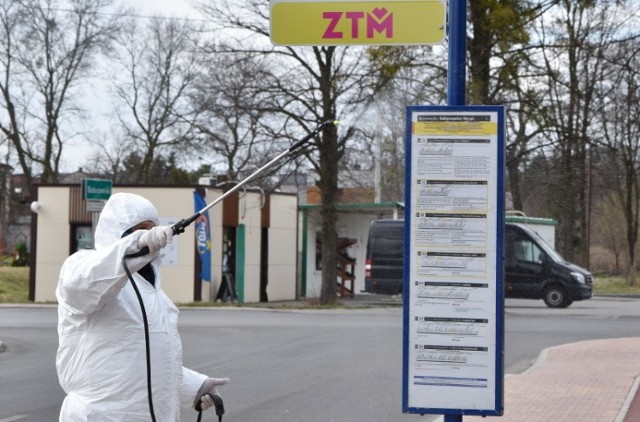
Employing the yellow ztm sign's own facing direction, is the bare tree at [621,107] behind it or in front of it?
behind

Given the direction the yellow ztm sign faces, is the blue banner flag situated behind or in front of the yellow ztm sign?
behind

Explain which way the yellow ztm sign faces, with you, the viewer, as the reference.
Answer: facing the viewer

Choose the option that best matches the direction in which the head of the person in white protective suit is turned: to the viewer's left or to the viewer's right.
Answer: to the viewer's right

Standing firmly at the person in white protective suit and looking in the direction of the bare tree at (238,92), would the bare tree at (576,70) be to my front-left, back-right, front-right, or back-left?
front-right

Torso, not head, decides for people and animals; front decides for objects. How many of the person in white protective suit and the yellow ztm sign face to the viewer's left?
0
